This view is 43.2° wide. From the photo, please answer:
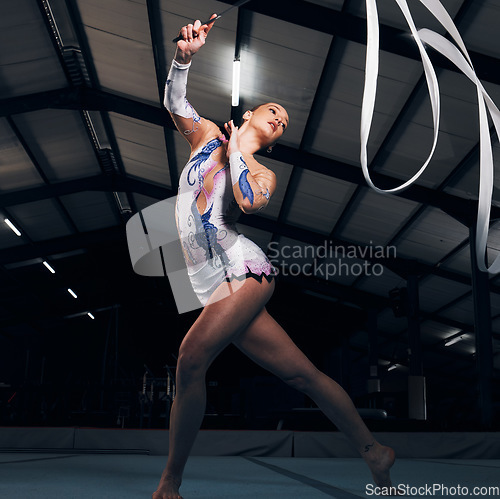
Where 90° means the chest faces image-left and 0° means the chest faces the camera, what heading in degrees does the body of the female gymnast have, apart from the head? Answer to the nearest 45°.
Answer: approximately 45°

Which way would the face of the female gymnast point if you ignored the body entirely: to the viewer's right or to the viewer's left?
to the viewer's right

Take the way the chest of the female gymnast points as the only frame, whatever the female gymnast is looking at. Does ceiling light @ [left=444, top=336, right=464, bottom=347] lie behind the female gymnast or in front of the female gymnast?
behind

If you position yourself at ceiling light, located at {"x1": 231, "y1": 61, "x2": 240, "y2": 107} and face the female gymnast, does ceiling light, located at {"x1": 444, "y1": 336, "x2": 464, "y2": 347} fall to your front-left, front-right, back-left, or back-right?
back-left

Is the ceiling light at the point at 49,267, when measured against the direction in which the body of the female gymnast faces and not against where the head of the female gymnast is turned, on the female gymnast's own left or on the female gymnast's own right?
on the female gymnast's own right

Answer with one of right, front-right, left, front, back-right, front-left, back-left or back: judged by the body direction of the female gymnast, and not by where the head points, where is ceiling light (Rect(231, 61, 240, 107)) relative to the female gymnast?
back-right
